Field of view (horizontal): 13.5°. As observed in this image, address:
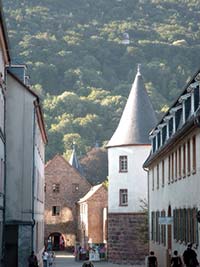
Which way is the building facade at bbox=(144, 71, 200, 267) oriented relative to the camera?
to the viewer's left

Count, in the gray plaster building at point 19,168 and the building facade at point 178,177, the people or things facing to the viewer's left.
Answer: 1

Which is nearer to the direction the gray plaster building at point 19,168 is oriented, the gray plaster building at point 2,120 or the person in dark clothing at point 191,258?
the person in dark clothing

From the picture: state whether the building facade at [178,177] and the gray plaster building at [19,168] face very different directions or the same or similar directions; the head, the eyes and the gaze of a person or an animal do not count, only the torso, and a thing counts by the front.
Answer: very different directions

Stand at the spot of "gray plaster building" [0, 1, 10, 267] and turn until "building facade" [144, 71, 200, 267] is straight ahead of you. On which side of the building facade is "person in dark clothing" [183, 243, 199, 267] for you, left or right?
right

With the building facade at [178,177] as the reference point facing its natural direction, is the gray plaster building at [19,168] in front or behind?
in front

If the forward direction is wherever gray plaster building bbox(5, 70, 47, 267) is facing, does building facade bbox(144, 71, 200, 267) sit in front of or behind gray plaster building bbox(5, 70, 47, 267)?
in front

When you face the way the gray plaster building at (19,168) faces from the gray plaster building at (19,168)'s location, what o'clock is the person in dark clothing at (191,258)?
The person in dark clothing is roughly at 2 o'clock from the gray plaster building.

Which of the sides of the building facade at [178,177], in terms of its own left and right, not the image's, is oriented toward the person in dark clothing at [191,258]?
left

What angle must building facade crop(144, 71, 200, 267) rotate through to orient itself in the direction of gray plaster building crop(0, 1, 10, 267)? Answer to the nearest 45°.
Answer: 0° — it already faces it

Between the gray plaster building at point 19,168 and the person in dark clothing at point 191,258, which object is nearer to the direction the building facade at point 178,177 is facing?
the gray plaster building

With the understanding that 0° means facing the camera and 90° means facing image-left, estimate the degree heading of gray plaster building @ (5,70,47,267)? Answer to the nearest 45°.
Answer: approximately 270°
